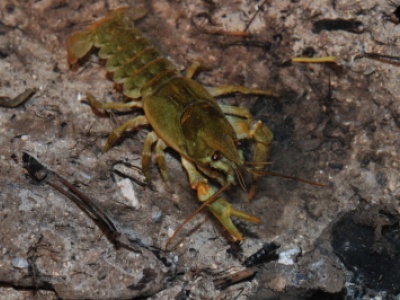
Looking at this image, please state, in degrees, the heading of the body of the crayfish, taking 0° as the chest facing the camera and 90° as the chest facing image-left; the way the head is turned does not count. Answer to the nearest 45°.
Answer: approximately 315°
